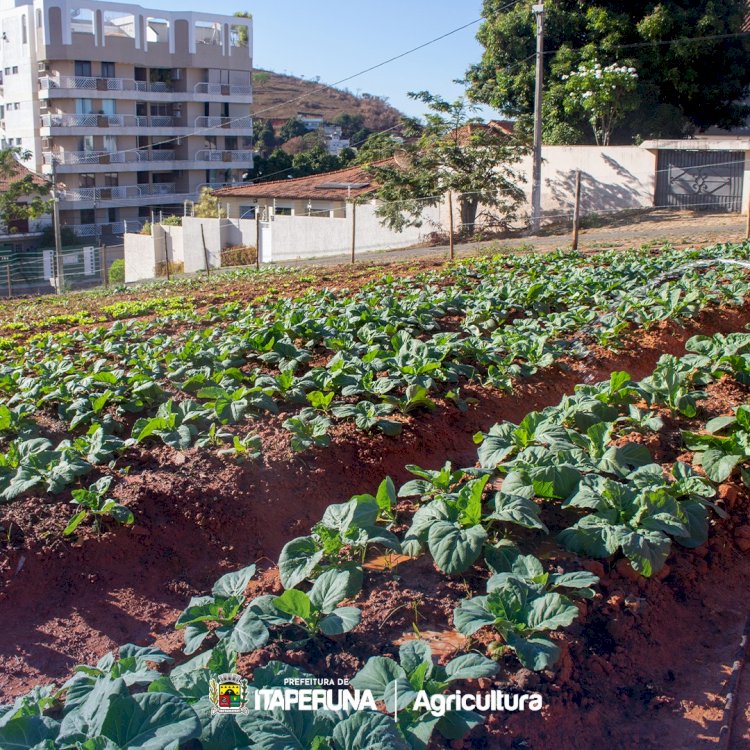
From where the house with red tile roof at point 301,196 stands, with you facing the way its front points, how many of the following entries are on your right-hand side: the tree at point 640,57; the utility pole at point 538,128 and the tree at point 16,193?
1

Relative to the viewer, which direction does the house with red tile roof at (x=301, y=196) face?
toward the camera

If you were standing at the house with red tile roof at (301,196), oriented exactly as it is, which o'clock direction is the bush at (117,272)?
The bush is roughly at 3 o'clock from the house with red tile roof.

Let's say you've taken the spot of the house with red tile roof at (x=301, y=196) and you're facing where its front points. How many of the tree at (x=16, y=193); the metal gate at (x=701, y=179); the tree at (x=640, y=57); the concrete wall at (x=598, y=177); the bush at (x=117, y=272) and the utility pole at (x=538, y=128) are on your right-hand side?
2

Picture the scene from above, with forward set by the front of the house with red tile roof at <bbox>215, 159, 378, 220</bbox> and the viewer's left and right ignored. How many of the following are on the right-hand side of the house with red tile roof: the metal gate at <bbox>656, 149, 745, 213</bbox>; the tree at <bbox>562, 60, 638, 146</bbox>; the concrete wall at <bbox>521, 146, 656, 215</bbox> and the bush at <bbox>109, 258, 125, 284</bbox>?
1

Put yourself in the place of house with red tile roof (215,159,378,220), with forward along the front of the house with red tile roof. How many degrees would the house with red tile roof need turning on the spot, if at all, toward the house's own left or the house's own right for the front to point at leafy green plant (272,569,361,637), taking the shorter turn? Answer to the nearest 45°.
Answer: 0° — it already faces it

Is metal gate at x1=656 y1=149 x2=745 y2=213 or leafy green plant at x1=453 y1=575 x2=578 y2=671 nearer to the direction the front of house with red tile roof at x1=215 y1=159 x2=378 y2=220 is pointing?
the leafy green plant

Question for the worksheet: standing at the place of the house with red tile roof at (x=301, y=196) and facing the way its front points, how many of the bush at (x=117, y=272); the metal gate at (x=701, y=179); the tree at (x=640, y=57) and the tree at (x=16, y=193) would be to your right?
2

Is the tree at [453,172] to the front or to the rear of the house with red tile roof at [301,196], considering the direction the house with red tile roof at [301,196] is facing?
to the front

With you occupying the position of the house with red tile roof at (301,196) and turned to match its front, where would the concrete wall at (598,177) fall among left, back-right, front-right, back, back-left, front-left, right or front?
front-left

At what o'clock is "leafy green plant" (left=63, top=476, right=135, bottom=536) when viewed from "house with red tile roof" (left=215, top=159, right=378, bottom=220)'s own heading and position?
The leafy green plant is roughly at 12 o'clock from the house with red tile roof.

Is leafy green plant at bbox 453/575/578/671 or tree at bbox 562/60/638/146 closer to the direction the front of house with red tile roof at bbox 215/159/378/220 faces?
the leafy green plant

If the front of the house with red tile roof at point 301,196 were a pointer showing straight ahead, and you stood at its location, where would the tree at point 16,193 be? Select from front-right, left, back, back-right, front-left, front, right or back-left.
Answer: right

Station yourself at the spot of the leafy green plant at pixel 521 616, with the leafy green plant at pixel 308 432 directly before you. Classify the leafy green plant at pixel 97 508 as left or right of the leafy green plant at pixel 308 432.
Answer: left

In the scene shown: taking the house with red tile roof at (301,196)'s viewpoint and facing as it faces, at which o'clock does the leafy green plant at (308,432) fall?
The leafy green plant is roughly at 12 o'clock from the house with red tile roof.

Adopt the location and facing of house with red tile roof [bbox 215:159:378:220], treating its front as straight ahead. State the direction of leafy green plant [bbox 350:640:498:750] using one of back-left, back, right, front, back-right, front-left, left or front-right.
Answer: front
